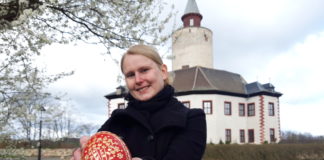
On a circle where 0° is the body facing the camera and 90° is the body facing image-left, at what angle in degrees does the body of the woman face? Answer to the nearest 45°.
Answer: approximately 45°
